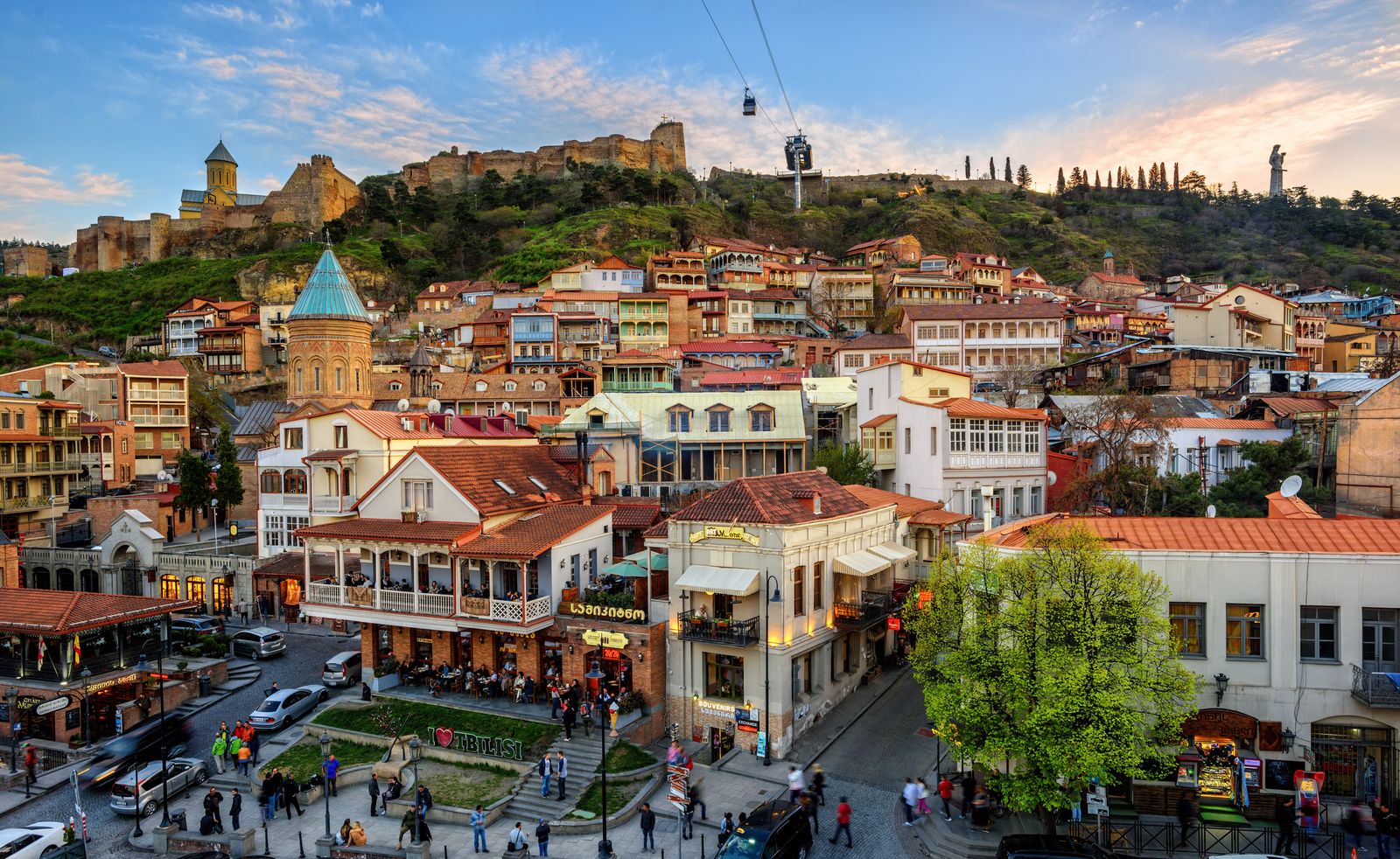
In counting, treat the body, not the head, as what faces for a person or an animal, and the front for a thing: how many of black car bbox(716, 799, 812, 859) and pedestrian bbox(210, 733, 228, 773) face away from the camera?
1

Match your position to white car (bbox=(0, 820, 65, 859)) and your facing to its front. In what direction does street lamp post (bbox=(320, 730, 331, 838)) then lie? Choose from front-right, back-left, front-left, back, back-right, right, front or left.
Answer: back-left

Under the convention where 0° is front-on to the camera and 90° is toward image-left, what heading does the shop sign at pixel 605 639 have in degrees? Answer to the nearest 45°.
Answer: approximately 0°
